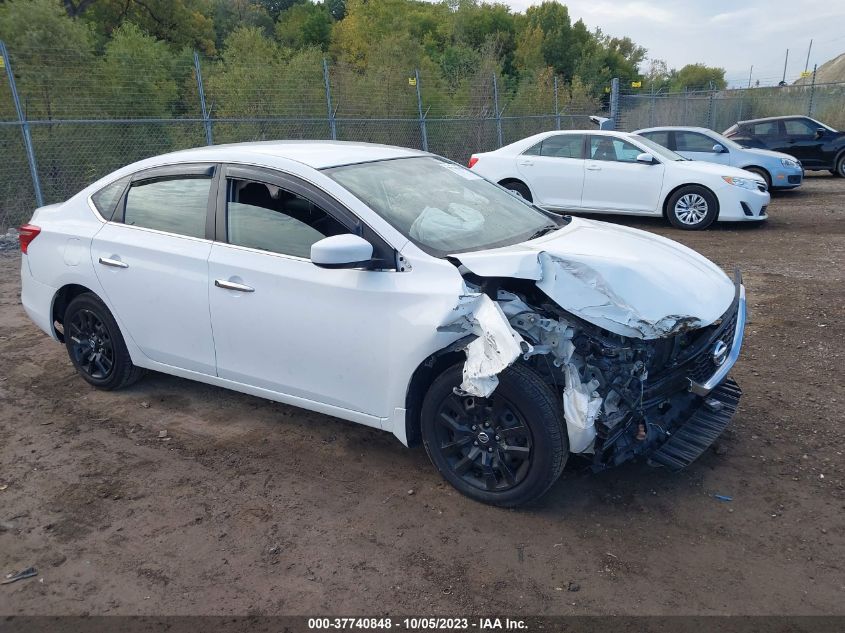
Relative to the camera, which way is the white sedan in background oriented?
to the viewer's right

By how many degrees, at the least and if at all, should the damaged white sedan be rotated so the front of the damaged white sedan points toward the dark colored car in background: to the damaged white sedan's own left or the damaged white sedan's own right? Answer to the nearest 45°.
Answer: approximately 90° to the damaged white sedan's own left

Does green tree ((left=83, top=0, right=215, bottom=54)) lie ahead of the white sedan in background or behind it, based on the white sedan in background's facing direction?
behind

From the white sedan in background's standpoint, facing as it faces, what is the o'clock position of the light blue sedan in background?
The light blue sedan in background is roughly at 10 o'clock from the white sedan in background.

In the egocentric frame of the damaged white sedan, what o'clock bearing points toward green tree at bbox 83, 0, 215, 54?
The green tree is roughly at 7 o'clock from the damaged white sedan.

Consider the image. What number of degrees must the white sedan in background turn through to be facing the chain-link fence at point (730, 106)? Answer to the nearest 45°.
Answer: approximately 90° to its left

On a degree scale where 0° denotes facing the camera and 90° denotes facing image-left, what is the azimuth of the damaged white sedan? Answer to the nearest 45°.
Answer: approximately 315°

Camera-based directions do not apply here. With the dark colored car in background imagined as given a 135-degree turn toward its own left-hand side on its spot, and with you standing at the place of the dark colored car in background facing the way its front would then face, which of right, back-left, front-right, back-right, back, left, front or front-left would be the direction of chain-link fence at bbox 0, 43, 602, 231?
left

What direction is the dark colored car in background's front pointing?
to the viewer's right

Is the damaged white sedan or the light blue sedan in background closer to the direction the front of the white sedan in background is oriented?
the light blue sedan in background

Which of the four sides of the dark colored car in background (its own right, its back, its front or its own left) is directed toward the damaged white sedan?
right

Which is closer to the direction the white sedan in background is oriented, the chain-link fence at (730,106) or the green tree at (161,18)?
the chain-link fence

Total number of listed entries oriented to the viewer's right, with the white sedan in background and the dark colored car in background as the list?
2
